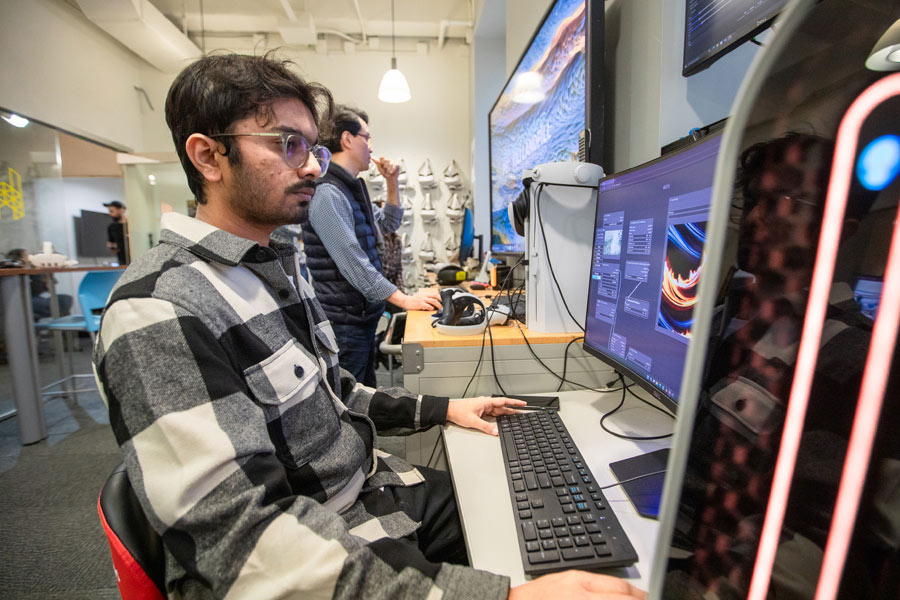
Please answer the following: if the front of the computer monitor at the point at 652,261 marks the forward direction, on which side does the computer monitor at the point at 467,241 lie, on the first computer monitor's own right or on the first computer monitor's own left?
on the first computer monitor's own right

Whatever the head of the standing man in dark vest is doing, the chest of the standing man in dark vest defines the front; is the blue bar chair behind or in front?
behind

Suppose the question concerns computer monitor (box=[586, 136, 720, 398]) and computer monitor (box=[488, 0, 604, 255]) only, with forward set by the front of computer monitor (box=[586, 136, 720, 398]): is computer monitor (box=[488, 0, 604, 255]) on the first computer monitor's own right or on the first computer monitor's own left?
on the first computer monitor's own right

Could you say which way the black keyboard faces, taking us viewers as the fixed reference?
facing to the left of the viewer

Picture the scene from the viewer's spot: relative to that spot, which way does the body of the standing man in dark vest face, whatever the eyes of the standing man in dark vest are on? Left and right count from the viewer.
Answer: facing to the right of the viewer

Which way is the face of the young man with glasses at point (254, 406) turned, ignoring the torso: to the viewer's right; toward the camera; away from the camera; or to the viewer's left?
to the viewer's right

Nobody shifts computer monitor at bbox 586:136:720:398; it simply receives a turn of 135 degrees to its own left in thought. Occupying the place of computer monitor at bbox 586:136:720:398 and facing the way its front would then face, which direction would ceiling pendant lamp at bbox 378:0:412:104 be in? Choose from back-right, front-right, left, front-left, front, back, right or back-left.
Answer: back-left

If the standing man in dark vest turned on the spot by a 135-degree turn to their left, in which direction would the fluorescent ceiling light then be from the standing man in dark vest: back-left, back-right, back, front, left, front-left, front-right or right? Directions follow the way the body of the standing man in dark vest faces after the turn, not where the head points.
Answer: front

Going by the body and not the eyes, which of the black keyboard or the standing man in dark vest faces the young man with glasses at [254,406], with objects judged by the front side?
the black keyboard

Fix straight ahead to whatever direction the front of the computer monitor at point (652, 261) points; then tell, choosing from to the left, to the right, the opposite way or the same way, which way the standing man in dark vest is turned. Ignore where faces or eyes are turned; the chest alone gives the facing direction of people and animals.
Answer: the opposite way

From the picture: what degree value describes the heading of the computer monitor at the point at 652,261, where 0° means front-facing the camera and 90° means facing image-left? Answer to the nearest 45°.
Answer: approximately 45°

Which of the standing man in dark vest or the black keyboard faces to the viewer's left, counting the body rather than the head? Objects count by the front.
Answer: the black keyboard

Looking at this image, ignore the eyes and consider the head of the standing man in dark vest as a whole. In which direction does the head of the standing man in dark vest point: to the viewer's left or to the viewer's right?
to the viewer's right

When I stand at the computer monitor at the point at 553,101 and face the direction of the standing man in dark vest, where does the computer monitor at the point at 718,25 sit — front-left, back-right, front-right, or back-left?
back-left

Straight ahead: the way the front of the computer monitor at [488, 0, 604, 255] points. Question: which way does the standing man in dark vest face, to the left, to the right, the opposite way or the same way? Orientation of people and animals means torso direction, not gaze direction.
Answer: the opposite way

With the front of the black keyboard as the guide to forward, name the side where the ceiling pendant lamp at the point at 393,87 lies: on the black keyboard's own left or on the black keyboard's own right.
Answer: on the black keyboard's own right
